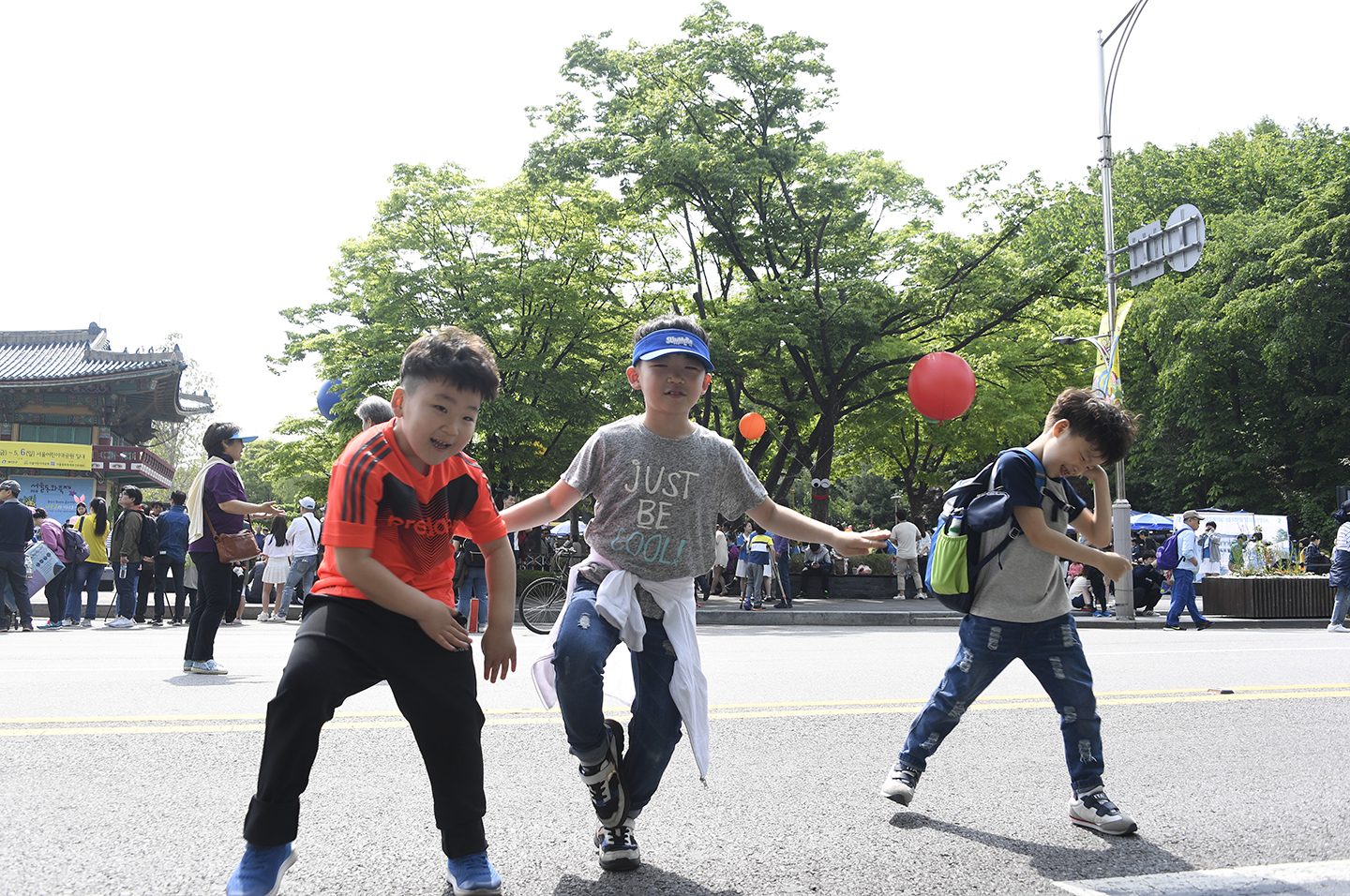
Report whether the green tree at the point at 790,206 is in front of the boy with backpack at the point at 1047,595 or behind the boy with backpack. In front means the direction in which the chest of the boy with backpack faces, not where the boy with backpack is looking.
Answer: behind

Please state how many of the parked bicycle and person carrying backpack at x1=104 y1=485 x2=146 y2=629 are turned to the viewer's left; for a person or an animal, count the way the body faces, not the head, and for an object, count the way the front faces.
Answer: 2

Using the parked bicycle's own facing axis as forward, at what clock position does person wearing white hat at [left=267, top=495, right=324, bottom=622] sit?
The person wearing white hat is roughly at 1 o'clock from the parked bicycle.

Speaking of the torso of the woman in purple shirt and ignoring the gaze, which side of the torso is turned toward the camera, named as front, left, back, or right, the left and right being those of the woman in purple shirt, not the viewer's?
right

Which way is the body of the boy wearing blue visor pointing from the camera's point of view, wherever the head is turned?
toward the camera

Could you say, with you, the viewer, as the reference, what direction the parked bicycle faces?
facing to the left of the viewer

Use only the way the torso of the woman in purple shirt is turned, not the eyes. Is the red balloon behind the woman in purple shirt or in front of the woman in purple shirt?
in front

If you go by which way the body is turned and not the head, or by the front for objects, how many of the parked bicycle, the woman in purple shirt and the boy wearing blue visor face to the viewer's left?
1

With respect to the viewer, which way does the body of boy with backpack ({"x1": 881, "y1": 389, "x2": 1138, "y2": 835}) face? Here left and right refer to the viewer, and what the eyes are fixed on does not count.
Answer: facing the viewer and to the right of the viewer

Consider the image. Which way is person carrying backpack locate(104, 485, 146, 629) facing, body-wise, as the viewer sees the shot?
to the viewer's left

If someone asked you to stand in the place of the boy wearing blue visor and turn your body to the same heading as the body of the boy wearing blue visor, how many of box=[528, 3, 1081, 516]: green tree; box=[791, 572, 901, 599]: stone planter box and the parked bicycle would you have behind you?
3

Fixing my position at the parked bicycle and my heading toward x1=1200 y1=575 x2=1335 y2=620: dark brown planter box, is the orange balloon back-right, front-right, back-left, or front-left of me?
front-left

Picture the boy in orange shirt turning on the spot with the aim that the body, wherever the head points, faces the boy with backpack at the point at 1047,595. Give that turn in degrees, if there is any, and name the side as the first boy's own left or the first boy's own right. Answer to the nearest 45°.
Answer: approximately 45° to the first boy's own left

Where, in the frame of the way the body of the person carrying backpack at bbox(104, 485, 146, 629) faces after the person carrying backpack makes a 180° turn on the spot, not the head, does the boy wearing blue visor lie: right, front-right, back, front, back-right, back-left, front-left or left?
right

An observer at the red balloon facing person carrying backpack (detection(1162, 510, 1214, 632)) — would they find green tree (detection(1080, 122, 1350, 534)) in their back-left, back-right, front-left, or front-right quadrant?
front-left

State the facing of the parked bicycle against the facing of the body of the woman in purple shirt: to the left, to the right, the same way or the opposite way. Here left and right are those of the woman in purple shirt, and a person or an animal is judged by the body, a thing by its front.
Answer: the opposite way
